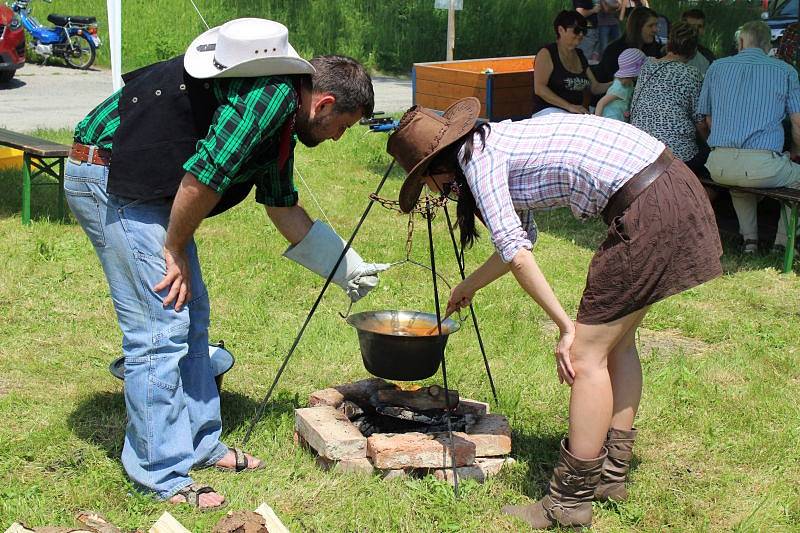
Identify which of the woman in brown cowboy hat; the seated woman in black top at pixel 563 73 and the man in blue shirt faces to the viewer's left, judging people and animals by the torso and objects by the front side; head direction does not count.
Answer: the woman in brown cowboy hat

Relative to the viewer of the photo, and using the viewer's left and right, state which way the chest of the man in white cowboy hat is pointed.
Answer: facing to the right of the viewer

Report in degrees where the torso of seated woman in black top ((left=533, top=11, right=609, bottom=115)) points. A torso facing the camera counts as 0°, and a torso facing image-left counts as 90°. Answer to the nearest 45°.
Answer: approximately 315°

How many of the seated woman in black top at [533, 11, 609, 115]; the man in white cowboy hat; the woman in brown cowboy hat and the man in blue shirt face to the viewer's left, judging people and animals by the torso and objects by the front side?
1

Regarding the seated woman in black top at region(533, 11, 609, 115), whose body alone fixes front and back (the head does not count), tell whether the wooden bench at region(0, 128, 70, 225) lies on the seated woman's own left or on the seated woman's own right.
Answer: on the seated woman's own right

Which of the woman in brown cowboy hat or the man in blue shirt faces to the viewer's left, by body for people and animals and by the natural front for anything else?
the woman in brown cowboy hat

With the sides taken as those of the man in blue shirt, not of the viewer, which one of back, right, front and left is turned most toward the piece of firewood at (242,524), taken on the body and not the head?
back

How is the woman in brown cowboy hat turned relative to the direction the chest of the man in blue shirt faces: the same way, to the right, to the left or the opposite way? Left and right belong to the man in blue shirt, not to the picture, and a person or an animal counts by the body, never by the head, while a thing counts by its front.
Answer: to the left

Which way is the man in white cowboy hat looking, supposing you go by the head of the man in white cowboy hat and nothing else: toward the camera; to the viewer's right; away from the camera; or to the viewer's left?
to the viewer's right

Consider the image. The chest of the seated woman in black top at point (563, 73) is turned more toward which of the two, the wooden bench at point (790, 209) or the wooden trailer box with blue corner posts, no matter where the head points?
the wooden bench

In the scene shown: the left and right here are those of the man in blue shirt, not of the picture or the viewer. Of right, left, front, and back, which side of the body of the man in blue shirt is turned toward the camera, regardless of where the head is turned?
back

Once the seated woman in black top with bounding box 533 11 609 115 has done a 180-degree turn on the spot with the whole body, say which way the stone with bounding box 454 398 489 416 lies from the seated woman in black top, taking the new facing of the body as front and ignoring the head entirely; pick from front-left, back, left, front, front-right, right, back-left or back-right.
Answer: back-left

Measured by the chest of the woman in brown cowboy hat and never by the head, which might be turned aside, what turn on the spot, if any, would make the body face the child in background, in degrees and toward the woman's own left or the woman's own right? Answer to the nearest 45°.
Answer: approximately 90° to the woman's own right

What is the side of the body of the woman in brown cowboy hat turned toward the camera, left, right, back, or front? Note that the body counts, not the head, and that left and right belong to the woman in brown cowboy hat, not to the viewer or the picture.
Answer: left

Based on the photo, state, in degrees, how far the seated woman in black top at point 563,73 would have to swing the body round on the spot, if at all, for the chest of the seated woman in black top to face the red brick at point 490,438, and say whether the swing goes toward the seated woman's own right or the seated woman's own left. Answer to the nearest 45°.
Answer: approximately 45° to the seated woman's own right
